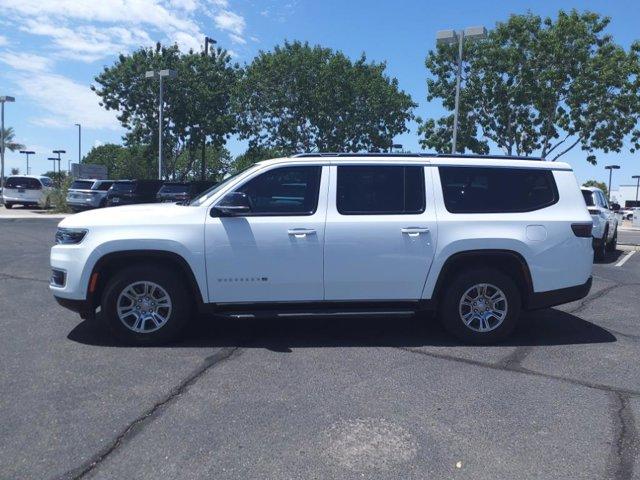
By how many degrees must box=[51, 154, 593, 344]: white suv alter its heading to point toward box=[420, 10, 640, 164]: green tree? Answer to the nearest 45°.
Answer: approximately 135° to its right

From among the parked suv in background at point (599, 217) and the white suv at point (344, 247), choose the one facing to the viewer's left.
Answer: the white suv

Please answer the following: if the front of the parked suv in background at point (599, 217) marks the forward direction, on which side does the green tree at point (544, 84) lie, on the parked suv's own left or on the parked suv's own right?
on the parked suv's own left

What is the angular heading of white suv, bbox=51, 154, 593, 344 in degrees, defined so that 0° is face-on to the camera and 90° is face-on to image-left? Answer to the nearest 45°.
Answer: approximately 90°

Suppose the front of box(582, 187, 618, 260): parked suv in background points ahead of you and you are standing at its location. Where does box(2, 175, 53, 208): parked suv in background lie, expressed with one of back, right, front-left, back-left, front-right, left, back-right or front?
back-left

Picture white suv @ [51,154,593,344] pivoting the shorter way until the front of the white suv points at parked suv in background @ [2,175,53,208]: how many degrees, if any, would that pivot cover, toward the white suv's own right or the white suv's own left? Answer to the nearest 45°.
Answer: approximately 45° to the white suv's own right

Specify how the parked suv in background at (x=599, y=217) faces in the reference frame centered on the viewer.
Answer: facing away from the viewer and to the right of the viewer

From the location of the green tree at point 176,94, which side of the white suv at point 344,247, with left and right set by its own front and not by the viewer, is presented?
right

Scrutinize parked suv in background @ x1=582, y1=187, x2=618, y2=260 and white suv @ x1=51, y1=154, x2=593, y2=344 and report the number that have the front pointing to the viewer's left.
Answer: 1

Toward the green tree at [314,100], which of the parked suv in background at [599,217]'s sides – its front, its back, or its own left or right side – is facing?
left

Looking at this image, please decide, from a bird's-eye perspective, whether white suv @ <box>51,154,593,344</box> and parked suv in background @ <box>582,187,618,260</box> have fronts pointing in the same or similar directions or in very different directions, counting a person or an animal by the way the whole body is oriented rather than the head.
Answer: very different directions

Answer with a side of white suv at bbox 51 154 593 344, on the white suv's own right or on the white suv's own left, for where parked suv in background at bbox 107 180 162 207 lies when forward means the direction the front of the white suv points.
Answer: on the white suv's own right

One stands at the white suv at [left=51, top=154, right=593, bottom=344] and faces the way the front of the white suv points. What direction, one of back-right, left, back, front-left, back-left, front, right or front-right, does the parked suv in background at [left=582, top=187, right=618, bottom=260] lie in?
back-right
